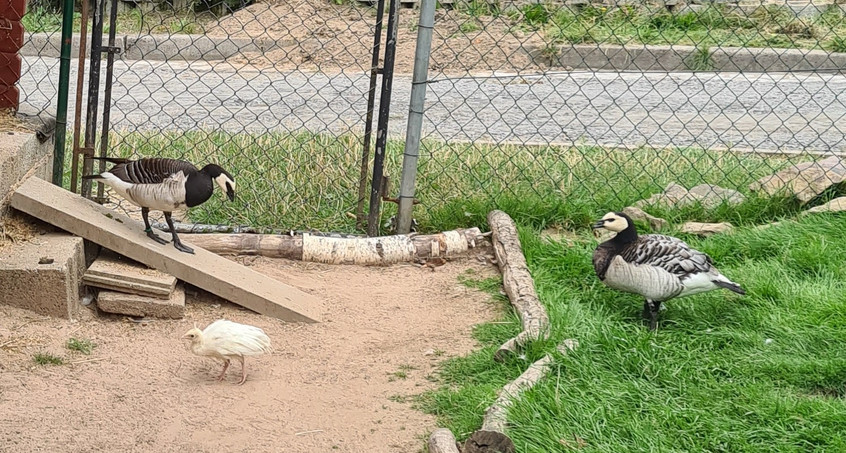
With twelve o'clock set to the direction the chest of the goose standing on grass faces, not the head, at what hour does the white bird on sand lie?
The white bird on sand is roughly at 11 o'clock from the goose standing on grass.

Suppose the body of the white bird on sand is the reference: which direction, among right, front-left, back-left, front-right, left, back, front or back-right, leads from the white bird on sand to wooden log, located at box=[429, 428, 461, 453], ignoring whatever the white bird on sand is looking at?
back-left

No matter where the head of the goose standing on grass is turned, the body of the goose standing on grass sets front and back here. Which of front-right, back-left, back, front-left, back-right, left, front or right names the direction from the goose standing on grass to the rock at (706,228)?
right

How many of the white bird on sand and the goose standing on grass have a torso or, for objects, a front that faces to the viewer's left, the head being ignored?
2

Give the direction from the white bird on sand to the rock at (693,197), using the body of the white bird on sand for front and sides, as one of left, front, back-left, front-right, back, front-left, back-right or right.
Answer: back-right

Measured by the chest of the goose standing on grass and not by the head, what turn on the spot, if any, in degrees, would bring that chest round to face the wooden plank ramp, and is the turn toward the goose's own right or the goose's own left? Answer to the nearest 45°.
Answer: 0° — it already faces it

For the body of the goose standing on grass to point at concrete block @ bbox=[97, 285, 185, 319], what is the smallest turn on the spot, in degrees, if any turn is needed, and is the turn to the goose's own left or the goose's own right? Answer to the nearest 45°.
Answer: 0° — it already faces it

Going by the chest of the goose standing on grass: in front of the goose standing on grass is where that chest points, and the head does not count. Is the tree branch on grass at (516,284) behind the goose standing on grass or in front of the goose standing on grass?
in front

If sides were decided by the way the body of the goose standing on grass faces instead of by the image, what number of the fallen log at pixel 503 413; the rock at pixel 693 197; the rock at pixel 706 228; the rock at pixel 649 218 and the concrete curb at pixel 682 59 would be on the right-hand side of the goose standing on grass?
4

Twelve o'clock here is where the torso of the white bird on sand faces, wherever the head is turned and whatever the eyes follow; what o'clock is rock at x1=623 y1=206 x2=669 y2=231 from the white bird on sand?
The rock is roughly at 5 o'clock from the white bird on sand.

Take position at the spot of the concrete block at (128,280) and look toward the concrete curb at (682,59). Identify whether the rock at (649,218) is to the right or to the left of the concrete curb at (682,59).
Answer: right

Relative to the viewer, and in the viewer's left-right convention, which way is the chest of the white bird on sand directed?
facing to the left of the viewer

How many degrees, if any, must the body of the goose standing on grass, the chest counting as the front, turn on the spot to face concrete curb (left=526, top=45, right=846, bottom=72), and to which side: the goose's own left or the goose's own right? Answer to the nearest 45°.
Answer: approximately 90° to the goose's own right

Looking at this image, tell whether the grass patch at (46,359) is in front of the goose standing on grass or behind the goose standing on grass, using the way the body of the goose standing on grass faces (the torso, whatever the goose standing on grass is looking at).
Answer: in front

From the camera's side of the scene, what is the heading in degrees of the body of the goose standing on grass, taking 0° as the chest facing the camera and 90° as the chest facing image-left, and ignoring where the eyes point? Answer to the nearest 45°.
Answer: approximately 90°
